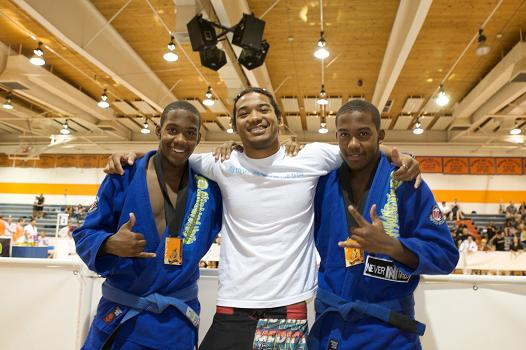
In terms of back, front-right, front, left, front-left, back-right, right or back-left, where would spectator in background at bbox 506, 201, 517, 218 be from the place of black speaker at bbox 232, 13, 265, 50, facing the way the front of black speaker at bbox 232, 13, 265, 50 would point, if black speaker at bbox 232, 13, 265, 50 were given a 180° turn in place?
right

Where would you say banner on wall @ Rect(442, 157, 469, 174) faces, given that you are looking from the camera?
facing the viewer

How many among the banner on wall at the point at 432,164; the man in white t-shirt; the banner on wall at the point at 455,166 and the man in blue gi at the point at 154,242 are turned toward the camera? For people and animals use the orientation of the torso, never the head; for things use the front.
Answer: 4

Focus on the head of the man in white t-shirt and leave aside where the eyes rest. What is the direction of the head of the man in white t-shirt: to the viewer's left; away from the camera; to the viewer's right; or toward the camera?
toward the camera

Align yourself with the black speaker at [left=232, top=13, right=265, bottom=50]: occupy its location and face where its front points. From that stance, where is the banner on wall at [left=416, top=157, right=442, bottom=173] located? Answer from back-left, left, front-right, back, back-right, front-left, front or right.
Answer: left

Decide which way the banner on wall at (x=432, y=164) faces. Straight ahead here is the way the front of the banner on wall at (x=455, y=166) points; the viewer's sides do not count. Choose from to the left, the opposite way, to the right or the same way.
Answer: the same way

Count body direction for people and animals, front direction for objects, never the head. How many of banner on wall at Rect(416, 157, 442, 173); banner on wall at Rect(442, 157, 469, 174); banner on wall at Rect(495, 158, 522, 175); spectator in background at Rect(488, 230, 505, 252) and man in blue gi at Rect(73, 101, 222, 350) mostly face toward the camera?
5

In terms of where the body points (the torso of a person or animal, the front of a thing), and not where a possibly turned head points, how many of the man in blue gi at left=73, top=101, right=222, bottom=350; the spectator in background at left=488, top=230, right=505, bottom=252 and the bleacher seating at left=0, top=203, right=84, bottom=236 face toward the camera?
3

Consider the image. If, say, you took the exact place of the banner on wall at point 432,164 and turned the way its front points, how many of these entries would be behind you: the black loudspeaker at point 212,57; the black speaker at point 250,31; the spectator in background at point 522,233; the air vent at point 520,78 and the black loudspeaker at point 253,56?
0

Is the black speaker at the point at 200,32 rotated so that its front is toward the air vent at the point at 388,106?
no

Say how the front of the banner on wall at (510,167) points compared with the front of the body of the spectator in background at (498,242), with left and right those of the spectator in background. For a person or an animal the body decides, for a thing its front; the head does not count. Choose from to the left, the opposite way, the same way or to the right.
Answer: the same way

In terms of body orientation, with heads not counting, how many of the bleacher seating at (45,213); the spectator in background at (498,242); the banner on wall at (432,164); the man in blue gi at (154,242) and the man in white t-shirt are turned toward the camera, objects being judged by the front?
5

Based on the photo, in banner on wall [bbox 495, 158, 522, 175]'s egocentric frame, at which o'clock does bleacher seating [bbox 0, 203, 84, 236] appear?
The bleacher seating is roughly at 2 o'clock from the banner on wall.

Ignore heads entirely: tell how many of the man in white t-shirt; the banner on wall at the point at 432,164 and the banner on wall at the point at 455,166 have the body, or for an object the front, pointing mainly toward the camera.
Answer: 3

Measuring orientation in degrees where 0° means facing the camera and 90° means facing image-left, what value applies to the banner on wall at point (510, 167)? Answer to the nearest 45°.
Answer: approximately 0°

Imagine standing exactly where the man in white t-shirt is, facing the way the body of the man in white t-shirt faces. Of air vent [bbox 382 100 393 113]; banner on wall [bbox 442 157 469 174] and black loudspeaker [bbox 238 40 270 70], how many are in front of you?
0

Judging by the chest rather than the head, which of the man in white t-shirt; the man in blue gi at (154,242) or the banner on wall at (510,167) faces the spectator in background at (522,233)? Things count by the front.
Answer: the banner on wall

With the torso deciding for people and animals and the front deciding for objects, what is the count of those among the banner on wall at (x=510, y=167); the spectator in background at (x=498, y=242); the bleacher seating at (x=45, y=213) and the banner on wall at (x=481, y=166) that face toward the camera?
4

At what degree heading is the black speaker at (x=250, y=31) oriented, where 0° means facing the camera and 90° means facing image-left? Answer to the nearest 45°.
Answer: approximately 315°

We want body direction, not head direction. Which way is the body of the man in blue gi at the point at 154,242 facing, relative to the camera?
toward the camera
